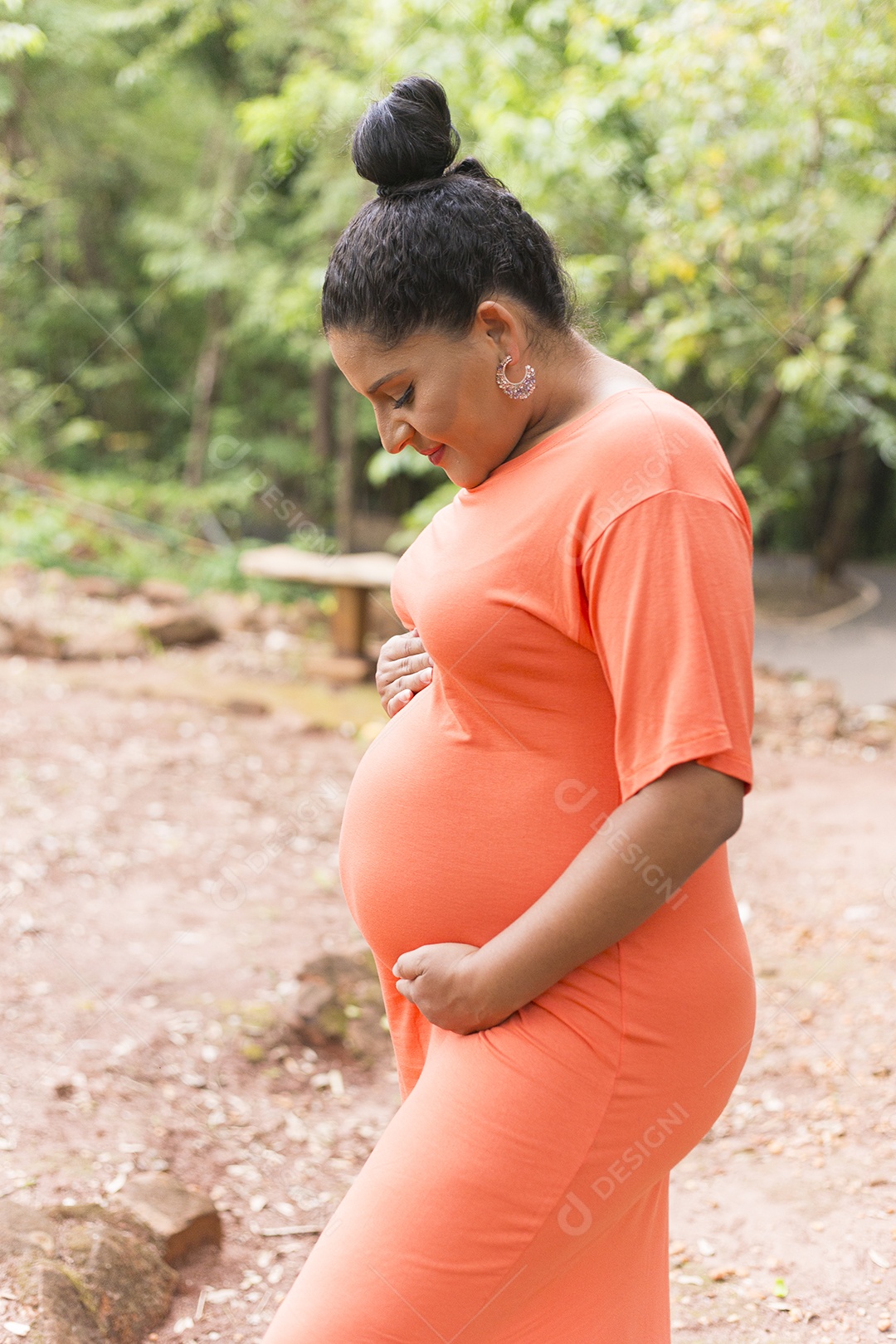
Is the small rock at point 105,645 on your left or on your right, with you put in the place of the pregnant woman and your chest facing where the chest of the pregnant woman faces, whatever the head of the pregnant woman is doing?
on your right

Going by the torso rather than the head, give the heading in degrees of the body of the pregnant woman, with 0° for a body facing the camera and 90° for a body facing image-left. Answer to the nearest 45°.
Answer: approximately 90°

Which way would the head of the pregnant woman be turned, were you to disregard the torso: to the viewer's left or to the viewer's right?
to the viewer's left

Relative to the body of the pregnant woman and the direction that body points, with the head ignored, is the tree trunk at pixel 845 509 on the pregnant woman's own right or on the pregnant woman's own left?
on the pregnant woman's own right
